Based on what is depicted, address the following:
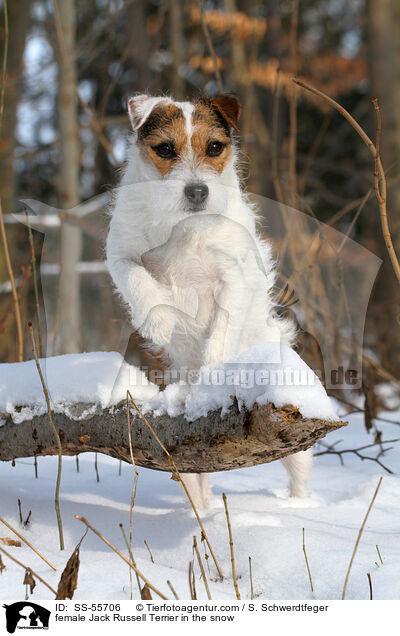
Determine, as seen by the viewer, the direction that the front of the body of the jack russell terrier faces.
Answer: toward the camera

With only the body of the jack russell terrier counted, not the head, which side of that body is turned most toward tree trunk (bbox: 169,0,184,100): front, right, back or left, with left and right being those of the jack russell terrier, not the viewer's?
back

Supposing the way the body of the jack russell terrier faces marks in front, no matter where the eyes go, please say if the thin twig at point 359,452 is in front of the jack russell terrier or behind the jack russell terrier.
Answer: behind

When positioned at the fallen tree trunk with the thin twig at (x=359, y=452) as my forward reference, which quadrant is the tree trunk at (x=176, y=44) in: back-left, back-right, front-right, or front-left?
front-left

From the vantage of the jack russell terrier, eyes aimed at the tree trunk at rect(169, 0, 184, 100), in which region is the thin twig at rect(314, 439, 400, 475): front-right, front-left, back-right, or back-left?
front-right
